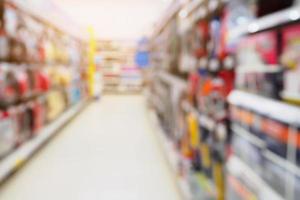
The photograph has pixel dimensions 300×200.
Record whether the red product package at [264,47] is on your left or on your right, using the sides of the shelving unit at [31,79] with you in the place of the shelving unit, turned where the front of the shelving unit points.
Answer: on your right

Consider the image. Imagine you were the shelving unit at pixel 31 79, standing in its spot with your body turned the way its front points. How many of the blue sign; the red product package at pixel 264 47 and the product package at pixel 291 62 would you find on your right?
2

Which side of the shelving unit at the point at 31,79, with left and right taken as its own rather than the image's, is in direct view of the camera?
right

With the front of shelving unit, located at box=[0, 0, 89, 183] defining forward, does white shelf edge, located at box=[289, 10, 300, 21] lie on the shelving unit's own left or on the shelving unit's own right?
on the shelving unit's own right

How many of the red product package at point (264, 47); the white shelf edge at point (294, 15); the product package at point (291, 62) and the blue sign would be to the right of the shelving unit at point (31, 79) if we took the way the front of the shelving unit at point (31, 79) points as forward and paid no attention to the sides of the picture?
3

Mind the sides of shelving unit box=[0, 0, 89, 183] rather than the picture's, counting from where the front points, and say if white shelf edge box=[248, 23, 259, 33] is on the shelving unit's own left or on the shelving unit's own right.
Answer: on the shelving unit's own right

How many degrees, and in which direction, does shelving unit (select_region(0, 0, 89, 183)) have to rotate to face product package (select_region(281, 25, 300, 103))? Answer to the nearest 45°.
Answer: approximately 90° to its right
